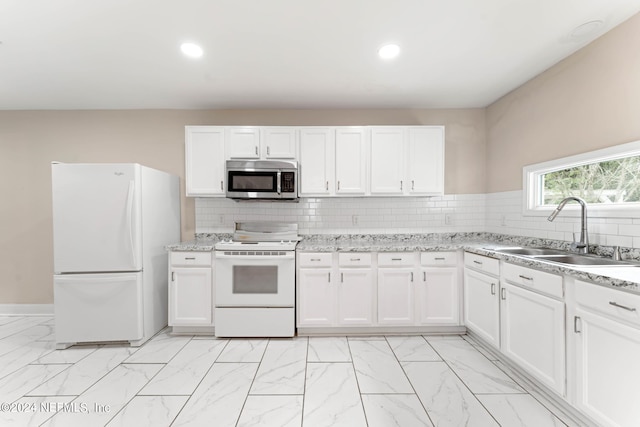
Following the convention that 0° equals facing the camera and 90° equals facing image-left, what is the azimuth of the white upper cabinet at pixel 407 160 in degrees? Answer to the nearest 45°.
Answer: approximately 0°

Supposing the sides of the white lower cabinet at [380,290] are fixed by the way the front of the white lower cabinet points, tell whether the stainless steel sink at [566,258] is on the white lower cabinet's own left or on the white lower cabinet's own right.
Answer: on the white lower cabinet's own left

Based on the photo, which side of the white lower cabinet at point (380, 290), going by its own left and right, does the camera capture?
front

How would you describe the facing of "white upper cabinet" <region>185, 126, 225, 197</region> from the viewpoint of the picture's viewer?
facing the viewer

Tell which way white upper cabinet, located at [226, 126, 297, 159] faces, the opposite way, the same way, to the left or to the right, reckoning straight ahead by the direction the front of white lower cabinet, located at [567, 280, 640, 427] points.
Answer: to the left

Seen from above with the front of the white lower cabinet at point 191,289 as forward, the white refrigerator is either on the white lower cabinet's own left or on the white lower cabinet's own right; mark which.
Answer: on the white lower cabinet's own right

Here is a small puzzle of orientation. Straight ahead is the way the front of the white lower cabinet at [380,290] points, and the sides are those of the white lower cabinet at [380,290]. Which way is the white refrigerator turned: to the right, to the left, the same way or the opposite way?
the same way

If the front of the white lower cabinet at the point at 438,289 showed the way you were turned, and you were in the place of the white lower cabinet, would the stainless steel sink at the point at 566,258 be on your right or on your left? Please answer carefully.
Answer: on your left

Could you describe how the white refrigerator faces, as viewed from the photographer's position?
facing the viewer and to the left of the viewer

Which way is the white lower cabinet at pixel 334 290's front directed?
toward the camera

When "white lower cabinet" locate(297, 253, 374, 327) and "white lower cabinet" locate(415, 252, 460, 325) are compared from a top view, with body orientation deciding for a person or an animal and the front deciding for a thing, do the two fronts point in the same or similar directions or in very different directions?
same or similar directions

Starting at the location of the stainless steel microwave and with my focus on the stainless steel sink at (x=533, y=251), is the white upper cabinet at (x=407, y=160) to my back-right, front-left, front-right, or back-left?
front-left

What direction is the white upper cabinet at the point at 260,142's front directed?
toward the camera
